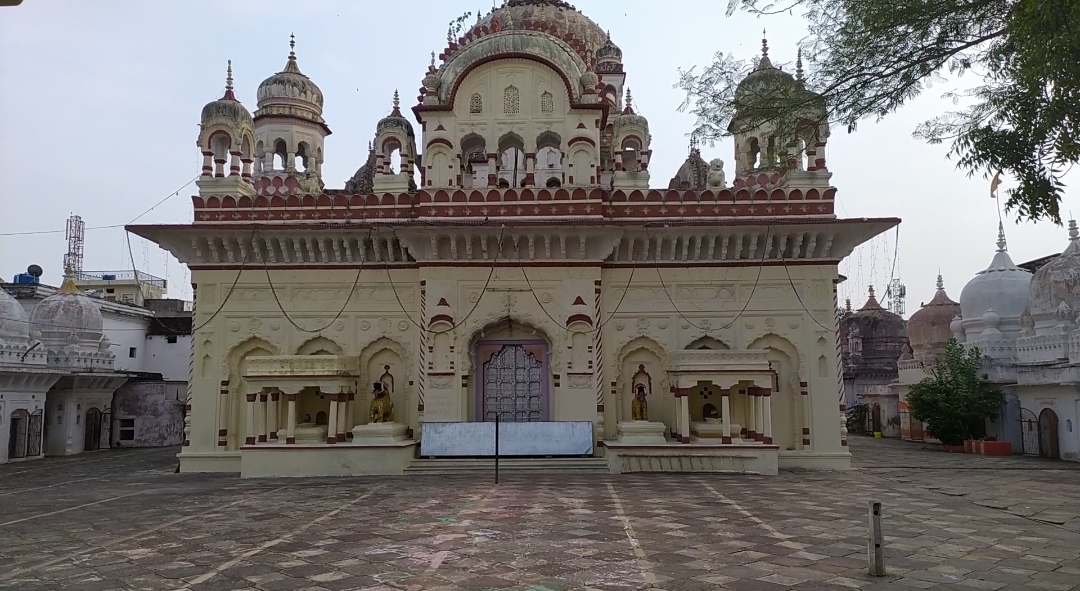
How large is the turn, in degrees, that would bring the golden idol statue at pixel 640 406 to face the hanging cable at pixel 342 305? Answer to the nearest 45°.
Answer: approximately 90° to its right

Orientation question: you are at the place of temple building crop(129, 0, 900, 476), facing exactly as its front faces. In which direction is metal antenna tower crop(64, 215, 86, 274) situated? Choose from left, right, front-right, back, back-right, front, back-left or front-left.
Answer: back-right

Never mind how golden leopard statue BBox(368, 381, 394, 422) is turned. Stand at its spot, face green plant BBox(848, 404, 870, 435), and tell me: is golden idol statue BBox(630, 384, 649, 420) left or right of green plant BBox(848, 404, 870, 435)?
right

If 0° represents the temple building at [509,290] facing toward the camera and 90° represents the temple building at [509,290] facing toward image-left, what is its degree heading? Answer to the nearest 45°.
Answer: approximately 0°

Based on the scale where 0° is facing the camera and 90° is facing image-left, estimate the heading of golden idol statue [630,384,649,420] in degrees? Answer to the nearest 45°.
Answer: approximately 0°

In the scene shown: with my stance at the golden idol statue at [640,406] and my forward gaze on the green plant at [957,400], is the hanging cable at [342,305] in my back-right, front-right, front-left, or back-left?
back-left

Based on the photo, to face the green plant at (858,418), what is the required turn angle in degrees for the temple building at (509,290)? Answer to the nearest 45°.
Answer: approximately 135° to its left

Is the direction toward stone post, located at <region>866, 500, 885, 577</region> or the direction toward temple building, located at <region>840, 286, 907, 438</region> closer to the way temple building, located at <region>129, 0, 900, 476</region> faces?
the stone post
